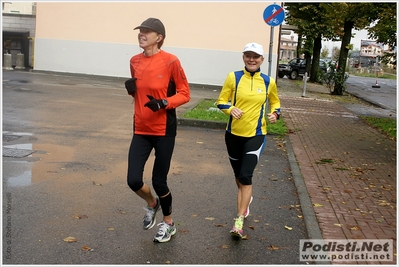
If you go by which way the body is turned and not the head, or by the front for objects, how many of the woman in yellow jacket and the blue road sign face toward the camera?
2

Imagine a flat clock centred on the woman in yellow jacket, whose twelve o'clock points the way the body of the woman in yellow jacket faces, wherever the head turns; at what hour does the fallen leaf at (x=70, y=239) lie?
The fallen leaf is roughly at 2 o'clock from the woman in yellow jacket.

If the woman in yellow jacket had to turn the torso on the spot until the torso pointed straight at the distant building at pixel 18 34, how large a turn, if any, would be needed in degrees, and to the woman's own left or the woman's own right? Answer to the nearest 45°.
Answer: approximately 135° to the woman's own right

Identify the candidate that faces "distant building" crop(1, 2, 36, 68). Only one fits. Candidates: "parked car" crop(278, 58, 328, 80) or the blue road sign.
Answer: the parked car

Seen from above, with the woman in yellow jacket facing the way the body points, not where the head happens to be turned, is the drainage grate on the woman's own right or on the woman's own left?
on the woman's own right

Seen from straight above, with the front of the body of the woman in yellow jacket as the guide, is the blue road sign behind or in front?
behind

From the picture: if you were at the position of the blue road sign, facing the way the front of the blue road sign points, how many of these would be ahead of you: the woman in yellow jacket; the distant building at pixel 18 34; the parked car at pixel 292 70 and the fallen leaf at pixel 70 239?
2

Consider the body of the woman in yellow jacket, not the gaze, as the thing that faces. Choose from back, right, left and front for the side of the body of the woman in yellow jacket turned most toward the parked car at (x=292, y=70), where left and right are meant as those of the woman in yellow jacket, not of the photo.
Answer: back

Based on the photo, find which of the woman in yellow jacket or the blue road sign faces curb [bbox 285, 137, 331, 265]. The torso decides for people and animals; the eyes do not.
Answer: the blue road sign

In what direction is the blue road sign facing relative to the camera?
toward the camera

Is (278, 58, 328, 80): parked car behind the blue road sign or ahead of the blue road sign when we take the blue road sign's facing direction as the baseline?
behind
